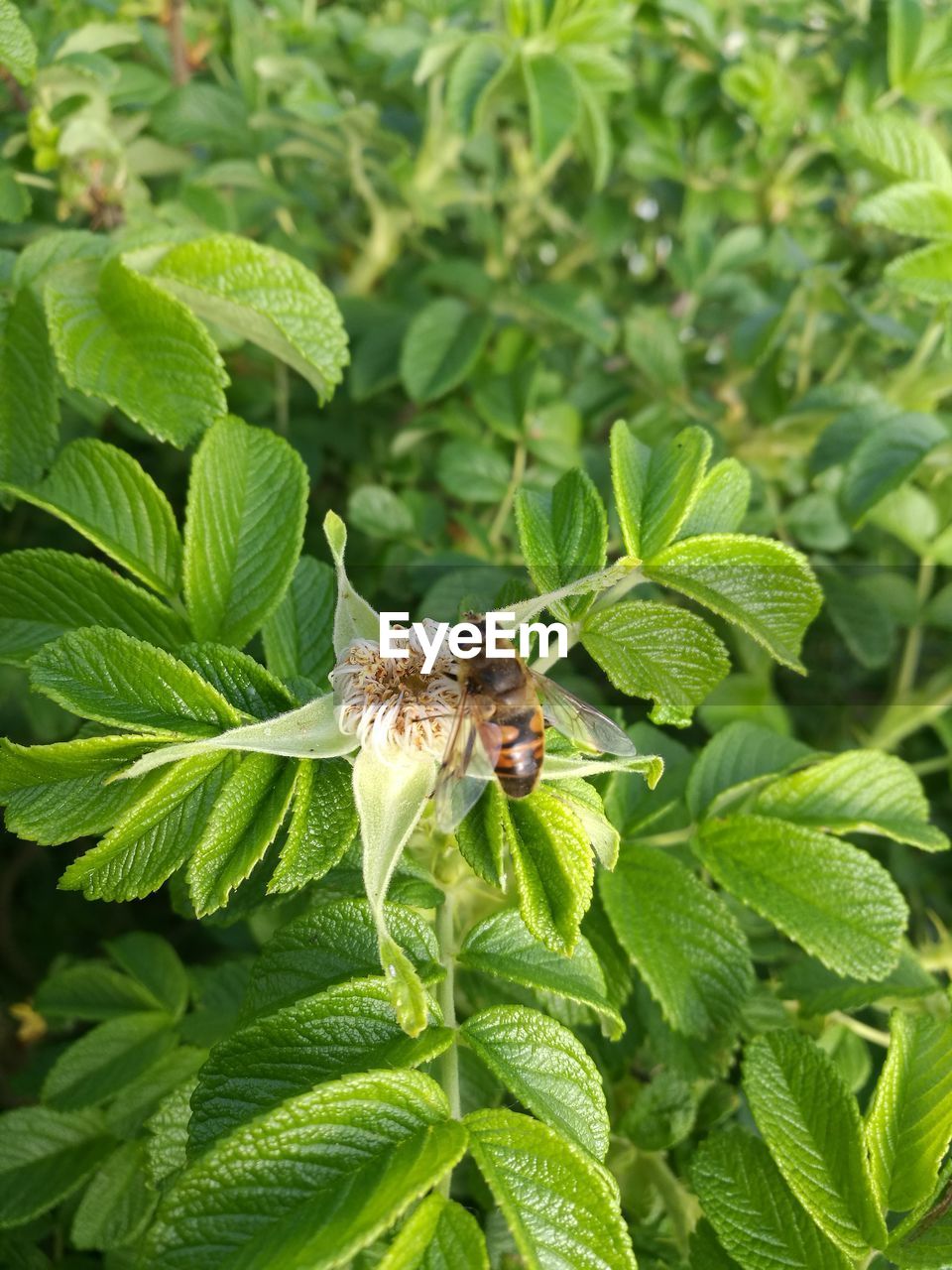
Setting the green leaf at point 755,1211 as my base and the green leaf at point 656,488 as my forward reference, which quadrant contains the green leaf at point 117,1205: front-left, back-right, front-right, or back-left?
front-left

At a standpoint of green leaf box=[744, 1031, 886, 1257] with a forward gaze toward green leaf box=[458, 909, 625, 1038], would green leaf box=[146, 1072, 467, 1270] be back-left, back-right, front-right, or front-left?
front-left

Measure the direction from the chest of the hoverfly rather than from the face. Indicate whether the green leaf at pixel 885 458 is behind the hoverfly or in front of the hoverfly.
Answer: in front

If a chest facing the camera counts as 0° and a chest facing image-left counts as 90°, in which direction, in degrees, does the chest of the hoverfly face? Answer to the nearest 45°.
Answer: approximately 180°

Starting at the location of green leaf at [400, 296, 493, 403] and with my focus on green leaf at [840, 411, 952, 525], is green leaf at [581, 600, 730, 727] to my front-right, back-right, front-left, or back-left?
front-right
